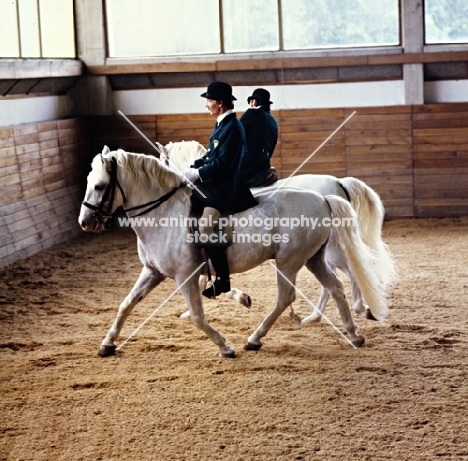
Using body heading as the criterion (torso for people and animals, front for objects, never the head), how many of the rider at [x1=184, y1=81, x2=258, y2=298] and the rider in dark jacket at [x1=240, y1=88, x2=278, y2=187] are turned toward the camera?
0

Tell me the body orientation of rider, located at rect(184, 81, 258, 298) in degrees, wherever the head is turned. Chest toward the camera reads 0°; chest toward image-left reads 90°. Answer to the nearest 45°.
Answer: approximately 90°

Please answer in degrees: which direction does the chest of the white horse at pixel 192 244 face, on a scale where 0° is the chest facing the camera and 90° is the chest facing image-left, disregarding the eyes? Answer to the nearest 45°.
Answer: approximately 90°

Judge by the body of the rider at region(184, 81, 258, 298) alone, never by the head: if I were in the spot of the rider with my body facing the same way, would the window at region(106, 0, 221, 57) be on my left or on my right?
on my right

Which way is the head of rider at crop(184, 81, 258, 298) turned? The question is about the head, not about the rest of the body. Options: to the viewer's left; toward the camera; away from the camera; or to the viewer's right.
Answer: to the viewer's left

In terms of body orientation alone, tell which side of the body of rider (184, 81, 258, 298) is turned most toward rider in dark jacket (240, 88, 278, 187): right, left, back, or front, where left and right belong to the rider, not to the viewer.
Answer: right

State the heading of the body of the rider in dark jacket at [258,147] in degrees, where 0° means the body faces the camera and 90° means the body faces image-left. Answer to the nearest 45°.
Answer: approximately 135°

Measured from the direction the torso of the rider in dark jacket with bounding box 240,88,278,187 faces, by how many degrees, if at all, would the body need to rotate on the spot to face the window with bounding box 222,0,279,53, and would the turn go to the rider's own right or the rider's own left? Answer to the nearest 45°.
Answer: approximately 45° to the rider's own right

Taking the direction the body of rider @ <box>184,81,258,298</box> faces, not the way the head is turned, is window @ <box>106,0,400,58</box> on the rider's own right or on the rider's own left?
on the rider's own right

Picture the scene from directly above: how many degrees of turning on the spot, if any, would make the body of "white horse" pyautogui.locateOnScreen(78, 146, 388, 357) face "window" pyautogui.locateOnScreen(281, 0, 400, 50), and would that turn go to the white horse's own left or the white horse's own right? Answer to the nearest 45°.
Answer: approximately 90° to the white horse's own right

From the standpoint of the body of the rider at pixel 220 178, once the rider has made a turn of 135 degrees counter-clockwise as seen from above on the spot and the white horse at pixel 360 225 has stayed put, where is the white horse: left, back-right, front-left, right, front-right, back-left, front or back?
left

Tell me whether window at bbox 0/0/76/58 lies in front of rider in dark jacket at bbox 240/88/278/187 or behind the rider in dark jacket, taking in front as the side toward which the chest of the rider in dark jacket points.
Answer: in front

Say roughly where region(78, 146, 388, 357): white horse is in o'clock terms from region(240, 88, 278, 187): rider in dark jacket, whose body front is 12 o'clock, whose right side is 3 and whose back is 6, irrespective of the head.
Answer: The white horse is roughly at 8 o'clock from the rider in dark jacket.
